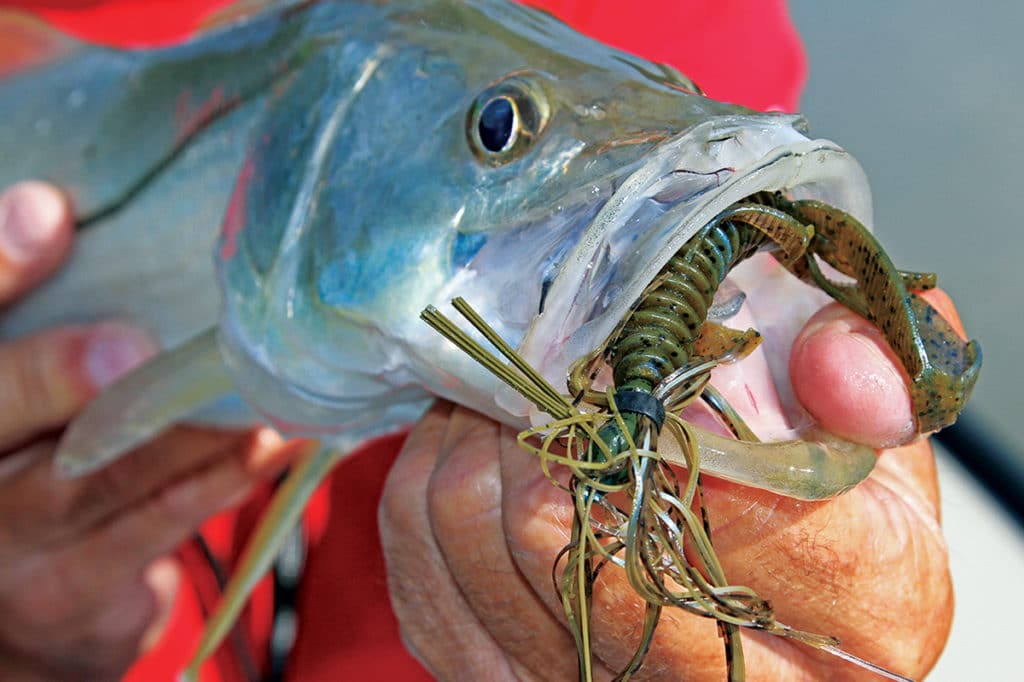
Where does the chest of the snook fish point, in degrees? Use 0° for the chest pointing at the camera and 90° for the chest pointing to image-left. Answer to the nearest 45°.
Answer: approximately 315°
